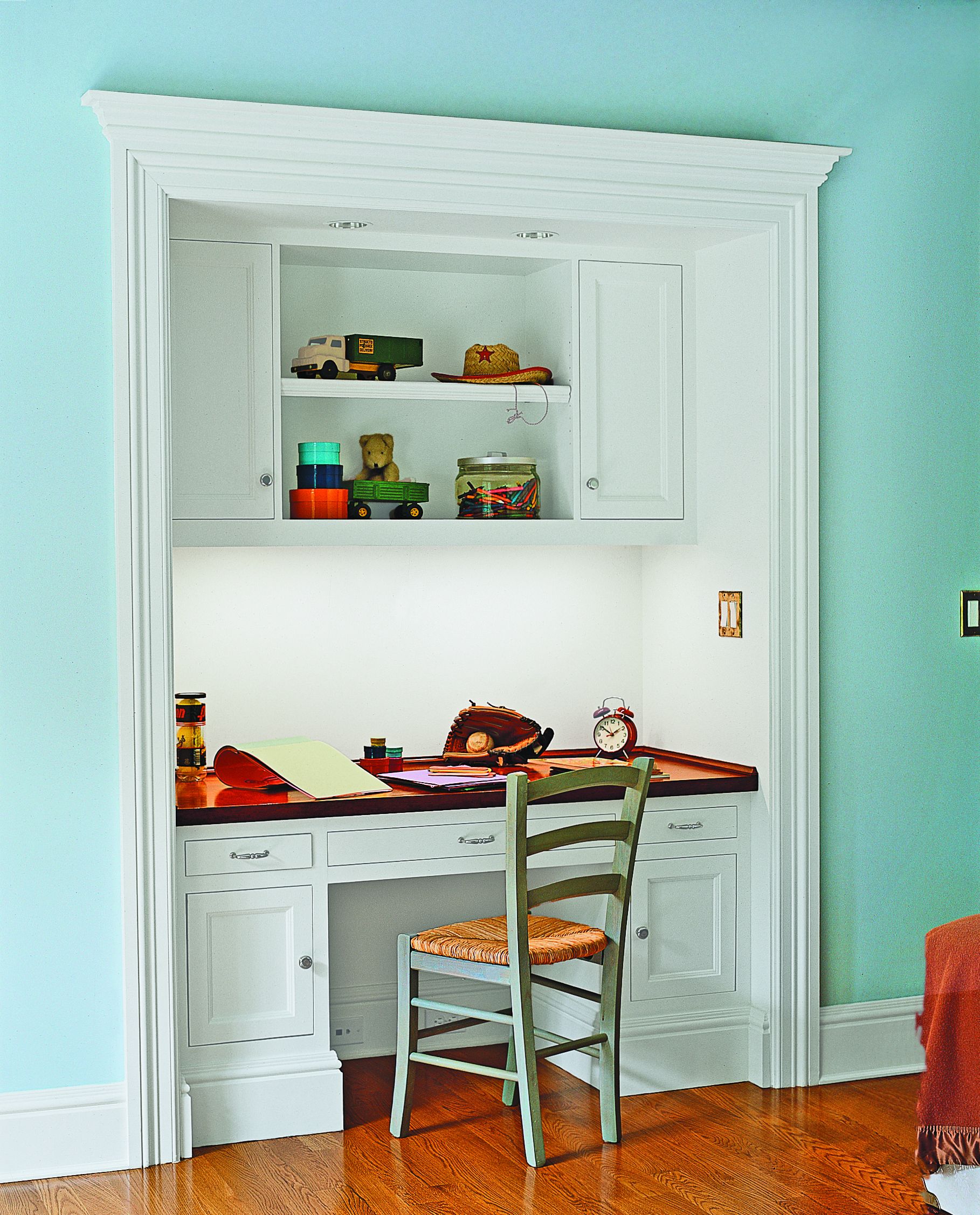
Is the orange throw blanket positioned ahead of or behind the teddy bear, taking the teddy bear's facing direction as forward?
ahead

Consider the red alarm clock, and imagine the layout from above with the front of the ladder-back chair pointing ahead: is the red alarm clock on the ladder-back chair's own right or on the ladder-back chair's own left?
on the ladder-back chair's own right

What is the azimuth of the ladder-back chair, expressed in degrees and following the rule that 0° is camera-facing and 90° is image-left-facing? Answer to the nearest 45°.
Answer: approximately 135°

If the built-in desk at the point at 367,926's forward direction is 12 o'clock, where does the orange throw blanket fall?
The orange throw blanket is roughly at 10 o'clock from the built-in desk.

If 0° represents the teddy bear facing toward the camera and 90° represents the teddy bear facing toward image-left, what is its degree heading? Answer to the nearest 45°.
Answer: approximately 0°

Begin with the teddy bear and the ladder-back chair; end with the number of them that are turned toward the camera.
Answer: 1

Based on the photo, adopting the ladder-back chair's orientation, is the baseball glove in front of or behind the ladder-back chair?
in front

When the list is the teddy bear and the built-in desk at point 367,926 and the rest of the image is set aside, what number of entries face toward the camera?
2
